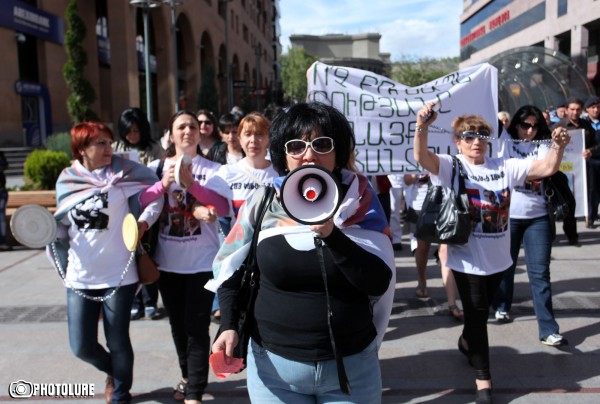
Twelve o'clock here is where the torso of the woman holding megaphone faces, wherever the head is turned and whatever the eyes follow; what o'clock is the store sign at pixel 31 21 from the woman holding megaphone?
The store sign is roughly at 5 o'clock from the woman holding megaphone.

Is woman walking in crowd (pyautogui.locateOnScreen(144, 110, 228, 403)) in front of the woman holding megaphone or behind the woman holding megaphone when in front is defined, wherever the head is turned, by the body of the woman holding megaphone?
behind

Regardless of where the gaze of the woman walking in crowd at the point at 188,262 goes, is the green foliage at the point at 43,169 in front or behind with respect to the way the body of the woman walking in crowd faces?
behind

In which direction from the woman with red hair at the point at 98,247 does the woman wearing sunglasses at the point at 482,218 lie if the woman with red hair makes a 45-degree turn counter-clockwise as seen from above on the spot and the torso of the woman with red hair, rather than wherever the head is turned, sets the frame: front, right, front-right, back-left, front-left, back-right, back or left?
front-left

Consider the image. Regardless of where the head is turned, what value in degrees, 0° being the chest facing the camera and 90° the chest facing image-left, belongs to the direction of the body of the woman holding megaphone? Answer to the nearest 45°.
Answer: approximately 0°

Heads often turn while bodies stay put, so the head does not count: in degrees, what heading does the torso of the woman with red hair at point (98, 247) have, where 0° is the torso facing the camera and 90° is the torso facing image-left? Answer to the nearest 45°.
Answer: approximately 0°

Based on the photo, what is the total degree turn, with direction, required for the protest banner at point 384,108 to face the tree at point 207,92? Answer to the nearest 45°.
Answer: approximately 180°

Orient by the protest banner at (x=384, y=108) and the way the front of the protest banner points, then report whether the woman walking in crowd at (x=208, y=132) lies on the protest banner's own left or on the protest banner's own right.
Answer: on the protest banner's own right
